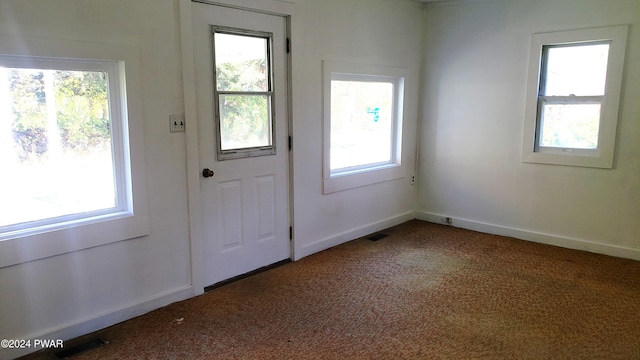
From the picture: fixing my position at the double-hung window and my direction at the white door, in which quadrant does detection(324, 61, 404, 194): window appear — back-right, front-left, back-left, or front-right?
front-right

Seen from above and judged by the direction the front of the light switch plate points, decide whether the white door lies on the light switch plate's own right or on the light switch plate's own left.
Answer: on the light switch plate's own left

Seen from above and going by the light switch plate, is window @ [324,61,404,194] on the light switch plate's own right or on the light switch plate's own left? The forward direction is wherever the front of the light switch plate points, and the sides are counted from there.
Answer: on the light switch plate's own left

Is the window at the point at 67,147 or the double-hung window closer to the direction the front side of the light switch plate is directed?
the double-hung window

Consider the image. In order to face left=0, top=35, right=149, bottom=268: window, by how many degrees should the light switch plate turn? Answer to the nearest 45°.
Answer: approximately 135° to its right

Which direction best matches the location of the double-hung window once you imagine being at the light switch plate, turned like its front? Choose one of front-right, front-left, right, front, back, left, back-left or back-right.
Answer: front-left

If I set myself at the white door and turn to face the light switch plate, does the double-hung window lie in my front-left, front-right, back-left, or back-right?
back-left

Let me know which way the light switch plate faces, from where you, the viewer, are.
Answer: facing the viewer and to the right of the viewer
